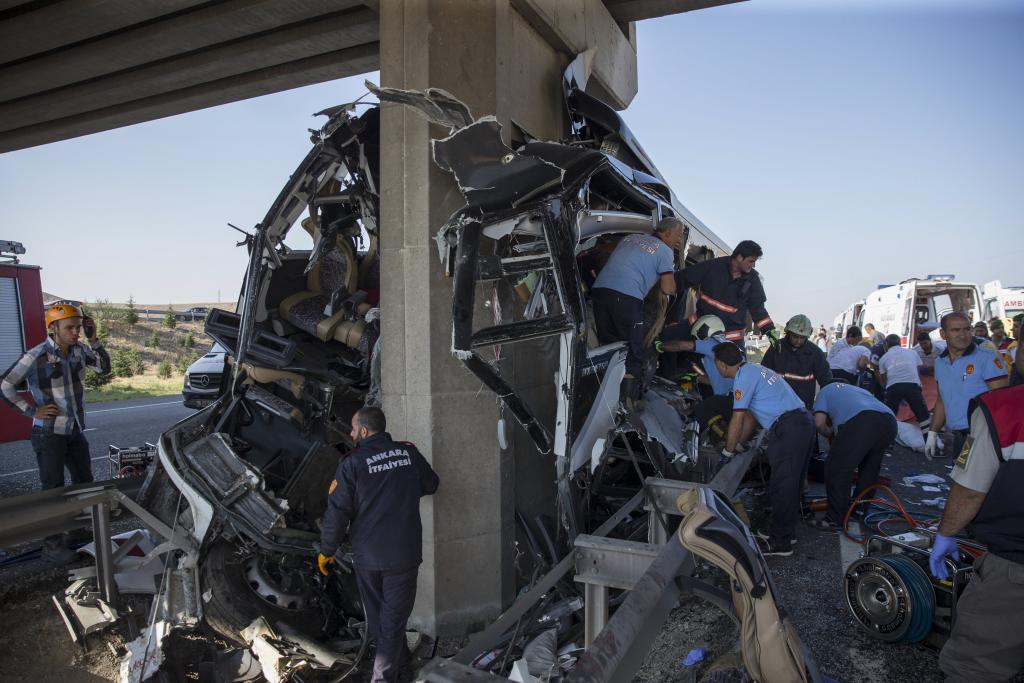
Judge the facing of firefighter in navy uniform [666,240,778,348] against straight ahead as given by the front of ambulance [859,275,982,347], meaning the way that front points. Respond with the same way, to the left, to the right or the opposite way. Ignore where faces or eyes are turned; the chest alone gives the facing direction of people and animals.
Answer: the opposite way

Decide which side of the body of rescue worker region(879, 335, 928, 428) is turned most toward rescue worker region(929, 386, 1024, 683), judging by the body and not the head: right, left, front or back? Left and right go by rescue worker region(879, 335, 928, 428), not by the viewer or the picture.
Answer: back

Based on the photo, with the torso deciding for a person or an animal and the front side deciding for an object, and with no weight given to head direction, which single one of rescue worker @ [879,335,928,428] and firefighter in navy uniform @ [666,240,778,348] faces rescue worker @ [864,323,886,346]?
rescue worker @ [879,335,928,428]

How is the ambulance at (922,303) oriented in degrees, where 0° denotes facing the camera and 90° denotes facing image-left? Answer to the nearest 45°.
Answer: approximately 135°

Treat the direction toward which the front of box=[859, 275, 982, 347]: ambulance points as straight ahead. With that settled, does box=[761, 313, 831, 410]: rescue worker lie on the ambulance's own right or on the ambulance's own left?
on the ambulance's own left

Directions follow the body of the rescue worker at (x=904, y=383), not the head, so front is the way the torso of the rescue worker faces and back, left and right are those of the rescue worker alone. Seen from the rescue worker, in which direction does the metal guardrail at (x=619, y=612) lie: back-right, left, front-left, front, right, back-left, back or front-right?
back

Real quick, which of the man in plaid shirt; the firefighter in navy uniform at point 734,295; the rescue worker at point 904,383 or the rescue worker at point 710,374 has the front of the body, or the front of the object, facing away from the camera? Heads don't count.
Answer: the rescue worker at point 904,383

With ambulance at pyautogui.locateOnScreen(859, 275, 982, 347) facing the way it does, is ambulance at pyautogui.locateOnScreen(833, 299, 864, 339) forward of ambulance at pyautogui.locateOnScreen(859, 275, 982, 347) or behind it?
forward

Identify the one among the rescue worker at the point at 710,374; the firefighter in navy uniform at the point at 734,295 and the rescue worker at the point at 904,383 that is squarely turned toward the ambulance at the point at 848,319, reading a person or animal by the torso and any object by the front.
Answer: the rescue worker at the point at 904,383

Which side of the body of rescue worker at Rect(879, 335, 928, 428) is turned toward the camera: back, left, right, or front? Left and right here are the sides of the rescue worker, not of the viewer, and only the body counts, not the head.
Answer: back

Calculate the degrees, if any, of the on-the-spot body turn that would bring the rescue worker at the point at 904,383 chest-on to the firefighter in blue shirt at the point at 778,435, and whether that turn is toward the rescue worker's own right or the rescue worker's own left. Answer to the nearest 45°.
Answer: approximately 180°

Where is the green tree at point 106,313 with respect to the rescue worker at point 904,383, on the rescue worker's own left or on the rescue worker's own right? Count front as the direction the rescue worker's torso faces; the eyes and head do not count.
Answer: on the rescue worker's own left

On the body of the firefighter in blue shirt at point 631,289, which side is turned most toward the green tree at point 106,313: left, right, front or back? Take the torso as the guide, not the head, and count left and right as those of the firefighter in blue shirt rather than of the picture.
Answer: left

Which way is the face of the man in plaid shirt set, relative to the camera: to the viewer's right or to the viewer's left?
to the viewer's right

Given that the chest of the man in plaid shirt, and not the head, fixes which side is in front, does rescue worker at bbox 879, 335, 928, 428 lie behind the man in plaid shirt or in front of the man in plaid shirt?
in front
